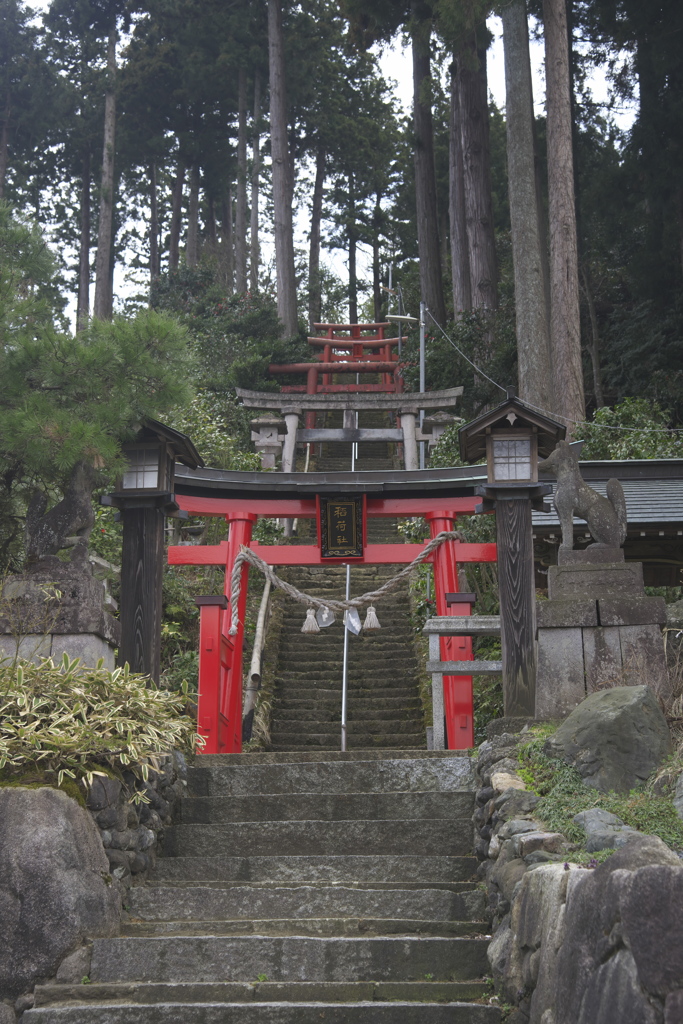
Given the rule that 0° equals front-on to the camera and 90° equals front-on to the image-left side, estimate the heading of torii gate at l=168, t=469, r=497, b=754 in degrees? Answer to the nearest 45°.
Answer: approximately 0°

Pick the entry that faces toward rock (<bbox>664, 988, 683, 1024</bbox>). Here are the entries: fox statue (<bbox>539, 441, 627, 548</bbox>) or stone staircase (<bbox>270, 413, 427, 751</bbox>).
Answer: the stone staircase

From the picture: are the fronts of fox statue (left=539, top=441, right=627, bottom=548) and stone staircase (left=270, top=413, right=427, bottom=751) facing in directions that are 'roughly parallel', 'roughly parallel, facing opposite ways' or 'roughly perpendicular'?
roughly perpendicular

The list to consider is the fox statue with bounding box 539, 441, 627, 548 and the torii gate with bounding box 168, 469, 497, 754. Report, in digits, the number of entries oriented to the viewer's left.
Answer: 1

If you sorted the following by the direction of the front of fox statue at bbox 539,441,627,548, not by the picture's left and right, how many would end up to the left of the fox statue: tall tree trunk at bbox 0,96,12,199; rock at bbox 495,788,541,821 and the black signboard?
1

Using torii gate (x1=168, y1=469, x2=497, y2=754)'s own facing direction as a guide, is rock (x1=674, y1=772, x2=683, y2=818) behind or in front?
in front

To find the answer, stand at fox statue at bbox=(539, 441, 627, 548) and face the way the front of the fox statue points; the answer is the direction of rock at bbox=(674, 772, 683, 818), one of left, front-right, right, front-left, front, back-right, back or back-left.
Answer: left

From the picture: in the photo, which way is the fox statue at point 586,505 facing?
to the viewer's left

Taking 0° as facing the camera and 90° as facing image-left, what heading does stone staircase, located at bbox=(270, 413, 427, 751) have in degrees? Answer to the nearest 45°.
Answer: approximately 0°

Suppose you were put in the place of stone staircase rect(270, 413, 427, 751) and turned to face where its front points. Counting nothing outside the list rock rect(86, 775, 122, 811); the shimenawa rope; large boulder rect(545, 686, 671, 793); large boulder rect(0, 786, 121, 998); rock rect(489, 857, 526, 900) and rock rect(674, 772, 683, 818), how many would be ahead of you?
6
